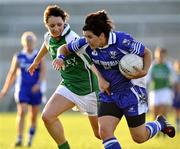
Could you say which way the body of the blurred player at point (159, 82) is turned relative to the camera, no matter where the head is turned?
toward the camera

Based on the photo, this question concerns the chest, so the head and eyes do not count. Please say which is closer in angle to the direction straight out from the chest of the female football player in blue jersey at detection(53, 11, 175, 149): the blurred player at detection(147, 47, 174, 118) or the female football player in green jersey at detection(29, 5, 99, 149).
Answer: the female football player in green jersey

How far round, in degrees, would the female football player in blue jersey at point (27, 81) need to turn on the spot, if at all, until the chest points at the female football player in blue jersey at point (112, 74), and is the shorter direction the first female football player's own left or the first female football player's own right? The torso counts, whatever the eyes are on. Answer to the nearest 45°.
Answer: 0° — they already face them

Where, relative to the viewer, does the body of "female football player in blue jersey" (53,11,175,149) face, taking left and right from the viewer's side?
facing the viewer and to the left of the viewer

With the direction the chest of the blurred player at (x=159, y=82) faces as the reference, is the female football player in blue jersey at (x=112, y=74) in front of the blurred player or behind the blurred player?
in front

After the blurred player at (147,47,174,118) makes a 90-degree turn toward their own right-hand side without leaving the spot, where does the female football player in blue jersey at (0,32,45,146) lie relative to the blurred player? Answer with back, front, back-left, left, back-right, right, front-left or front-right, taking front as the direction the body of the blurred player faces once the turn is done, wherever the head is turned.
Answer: front-left

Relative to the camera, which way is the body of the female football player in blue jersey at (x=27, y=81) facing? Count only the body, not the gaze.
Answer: toward the camera
